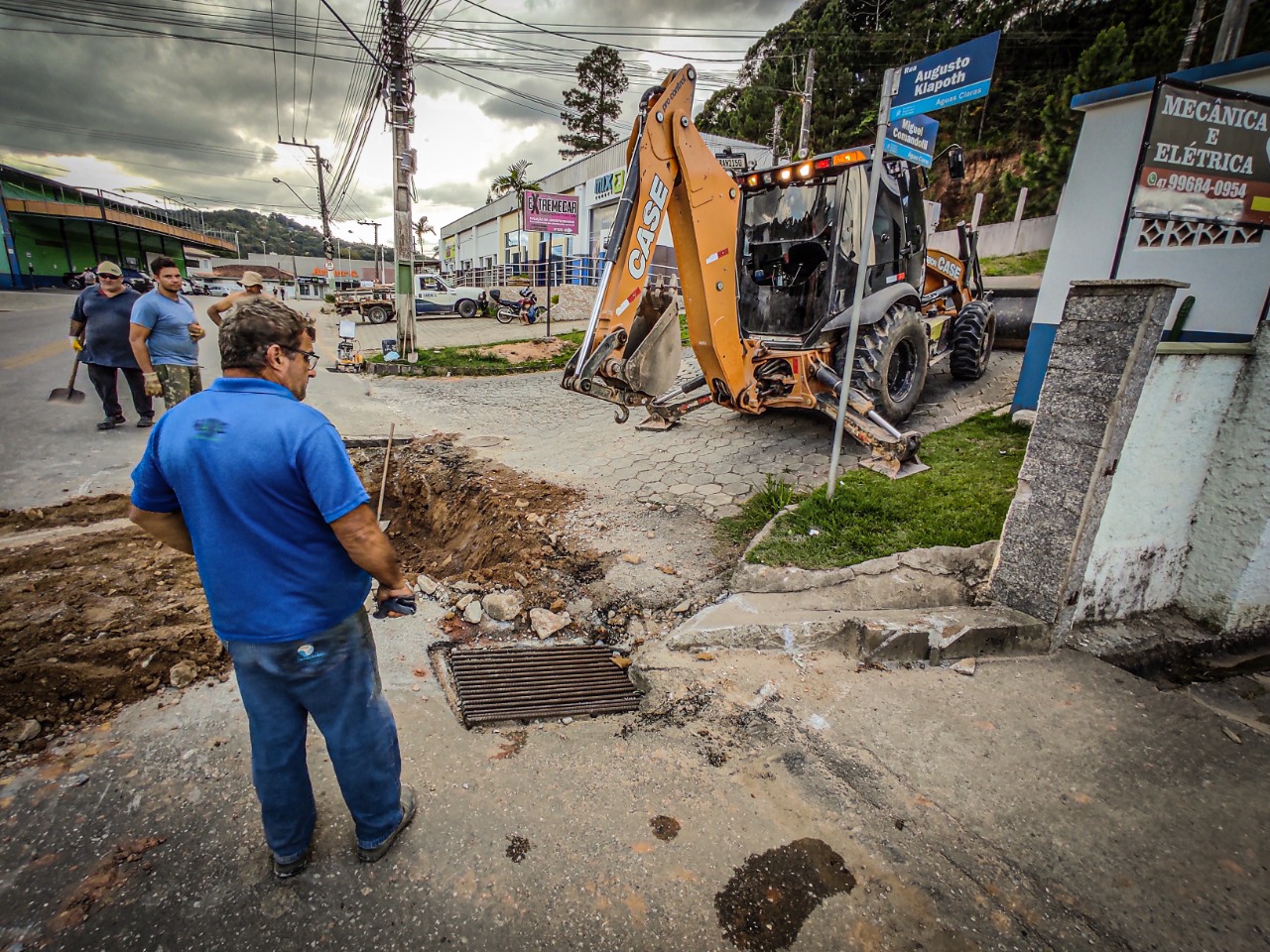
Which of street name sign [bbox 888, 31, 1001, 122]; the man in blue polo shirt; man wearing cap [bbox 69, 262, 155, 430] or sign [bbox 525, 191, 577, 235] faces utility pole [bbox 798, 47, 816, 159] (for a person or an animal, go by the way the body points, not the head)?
the man in blue polo shirt

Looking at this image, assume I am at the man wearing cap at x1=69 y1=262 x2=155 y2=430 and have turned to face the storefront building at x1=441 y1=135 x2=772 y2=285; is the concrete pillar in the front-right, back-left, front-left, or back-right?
back-right

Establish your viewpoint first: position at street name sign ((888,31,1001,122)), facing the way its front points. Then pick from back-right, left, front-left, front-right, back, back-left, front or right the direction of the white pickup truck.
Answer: right

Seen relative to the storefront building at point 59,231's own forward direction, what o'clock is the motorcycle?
The motorcycle is roughly at 1 o'clock from the storefront building.

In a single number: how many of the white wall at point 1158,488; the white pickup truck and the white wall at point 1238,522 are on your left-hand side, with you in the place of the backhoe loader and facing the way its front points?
1

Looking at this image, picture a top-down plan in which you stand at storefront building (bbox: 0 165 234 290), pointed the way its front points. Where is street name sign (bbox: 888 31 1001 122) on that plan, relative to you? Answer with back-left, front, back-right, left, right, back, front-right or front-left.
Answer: front-right

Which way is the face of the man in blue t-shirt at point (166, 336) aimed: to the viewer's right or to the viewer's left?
to the viewer's right

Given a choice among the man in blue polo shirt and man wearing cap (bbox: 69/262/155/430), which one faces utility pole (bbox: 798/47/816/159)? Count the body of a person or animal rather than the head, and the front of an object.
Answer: the man in blue polo shirt

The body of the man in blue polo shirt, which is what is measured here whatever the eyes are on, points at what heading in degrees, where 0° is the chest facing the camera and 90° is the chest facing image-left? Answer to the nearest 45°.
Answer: approximately 225°

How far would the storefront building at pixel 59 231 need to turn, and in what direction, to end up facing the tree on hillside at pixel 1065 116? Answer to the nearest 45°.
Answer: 0° — it already faces it

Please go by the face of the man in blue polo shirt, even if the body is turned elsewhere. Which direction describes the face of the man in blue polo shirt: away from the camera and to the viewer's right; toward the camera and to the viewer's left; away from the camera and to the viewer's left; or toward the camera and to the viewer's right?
away from the camera and to the viewer's right

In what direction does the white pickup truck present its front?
to the viewer's right

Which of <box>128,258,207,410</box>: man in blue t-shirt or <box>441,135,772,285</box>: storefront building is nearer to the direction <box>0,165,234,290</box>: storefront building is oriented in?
the storefront building

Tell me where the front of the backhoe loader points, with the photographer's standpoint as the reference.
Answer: facing away from the viewer and to the right of the viewer
